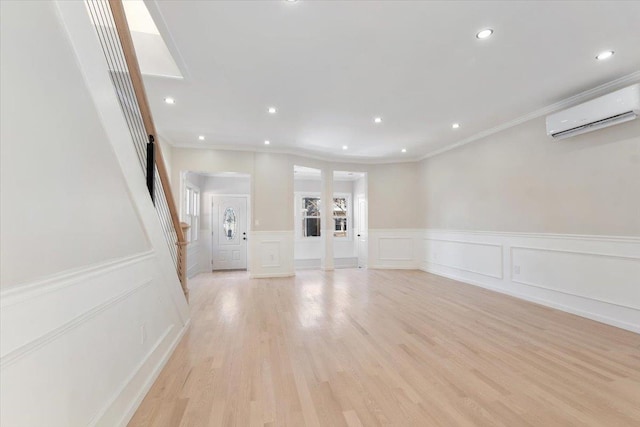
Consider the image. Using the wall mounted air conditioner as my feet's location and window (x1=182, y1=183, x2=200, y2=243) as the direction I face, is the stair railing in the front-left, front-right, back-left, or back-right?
front-left

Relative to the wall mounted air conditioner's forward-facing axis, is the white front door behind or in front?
in front

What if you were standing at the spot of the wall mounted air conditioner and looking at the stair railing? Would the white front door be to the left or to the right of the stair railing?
right

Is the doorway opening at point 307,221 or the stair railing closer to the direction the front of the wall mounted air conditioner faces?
the stair railing

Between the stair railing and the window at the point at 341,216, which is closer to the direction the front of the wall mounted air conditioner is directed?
the stair railing

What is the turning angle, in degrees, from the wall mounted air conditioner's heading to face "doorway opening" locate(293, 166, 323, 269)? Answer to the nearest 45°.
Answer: approximately 45° to its right

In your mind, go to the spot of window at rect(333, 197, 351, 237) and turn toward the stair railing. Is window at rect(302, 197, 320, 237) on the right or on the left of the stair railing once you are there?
right

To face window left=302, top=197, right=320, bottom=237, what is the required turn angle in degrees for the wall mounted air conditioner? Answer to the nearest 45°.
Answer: approximately 45° to its right

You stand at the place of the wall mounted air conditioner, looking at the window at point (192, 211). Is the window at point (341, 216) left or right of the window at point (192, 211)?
right

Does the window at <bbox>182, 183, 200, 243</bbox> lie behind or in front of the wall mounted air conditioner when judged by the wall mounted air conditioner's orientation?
in front

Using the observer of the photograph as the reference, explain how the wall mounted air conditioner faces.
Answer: facing the viewer and to the left of the viewer

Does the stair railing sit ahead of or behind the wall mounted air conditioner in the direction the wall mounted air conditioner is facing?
ahead
